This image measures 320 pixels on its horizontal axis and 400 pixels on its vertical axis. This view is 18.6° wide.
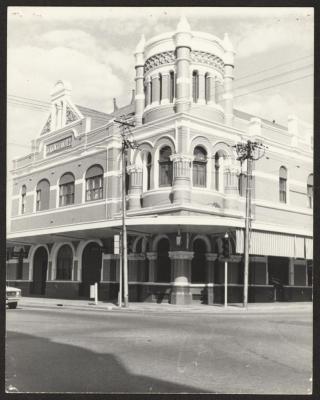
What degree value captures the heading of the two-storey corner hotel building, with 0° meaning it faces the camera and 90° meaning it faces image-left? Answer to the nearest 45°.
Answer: approximately 0°
